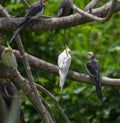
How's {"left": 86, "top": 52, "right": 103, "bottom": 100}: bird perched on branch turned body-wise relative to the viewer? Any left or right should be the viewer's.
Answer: facing away from the viewer and to the left of the viewer

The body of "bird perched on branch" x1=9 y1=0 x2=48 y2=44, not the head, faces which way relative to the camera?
to the viewer's right

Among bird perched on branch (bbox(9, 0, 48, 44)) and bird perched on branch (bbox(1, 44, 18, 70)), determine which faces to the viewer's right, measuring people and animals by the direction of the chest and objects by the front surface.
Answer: bird perched on branch (bbox(9, 0, 48, 44))

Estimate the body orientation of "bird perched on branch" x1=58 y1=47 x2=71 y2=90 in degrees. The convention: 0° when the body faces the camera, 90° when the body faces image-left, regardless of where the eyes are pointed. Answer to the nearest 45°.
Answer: approximately 225°

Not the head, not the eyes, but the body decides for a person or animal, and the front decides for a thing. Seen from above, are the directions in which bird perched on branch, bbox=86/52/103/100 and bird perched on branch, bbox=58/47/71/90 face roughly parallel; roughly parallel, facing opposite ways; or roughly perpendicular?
roughly perpendicular
